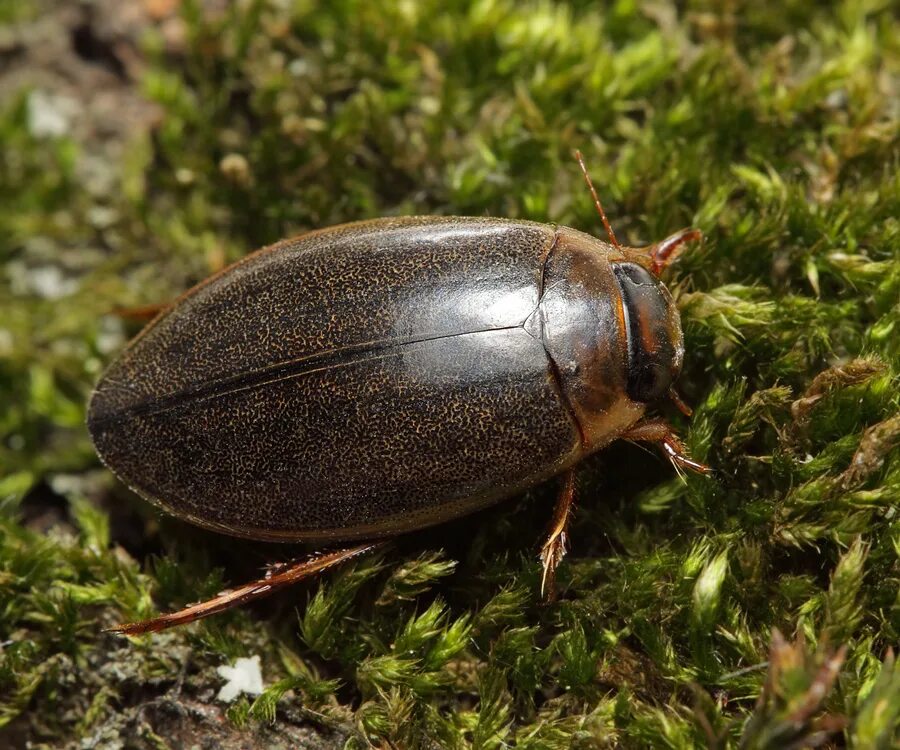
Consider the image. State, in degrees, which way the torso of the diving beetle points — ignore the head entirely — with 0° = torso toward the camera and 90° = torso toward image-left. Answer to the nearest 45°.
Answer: approximately 270°
